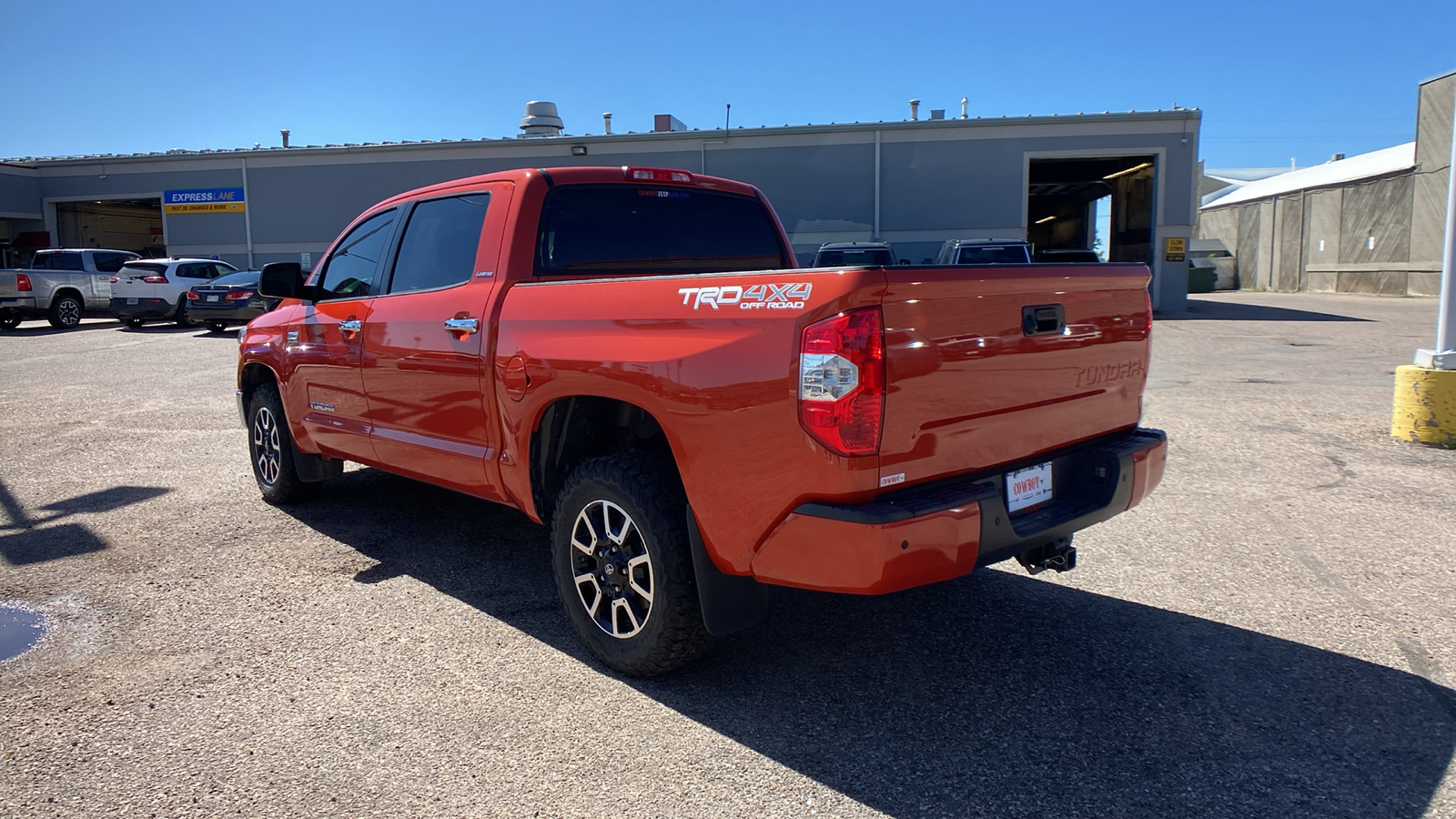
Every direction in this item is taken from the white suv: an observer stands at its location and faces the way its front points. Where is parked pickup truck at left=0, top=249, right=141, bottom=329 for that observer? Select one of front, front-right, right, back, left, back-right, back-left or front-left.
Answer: left

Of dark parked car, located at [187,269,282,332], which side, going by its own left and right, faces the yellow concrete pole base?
right

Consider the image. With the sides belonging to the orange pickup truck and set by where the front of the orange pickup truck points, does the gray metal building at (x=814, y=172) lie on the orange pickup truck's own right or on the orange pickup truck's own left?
on the orange pickup truck's own right

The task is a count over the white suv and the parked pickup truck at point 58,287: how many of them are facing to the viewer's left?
0

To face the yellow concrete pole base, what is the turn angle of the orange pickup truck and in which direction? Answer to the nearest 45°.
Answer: approximately 90° to its right

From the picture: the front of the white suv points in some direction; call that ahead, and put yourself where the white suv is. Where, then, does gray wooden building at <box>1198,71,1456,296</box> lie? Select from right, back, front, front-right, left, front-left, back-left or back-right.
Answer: front-right

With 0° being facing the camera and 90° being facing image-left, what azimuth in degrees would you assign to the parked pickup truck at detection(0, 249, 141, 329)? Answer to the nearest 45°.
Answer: approximately 225°

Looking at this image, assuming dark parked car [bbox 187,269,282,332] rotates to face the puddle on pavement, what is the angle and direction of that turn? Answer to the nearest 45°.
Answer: approximately 135° to its right

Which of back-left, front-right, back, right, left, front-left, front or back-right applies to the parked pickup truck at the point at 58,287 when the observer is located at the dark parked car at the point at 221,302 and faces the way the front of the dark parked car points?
left

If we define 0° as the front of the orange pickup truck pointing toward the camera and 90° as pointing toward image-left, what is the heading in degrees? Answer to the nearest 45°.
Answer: approximately 135°

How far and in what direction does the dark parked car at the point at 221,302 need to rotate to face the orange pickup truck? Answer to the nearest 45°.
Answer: approximately 135° to its right

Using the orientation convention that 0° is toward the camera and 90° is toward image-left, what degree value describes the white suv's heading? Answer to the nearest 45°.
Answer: approximately 225°
